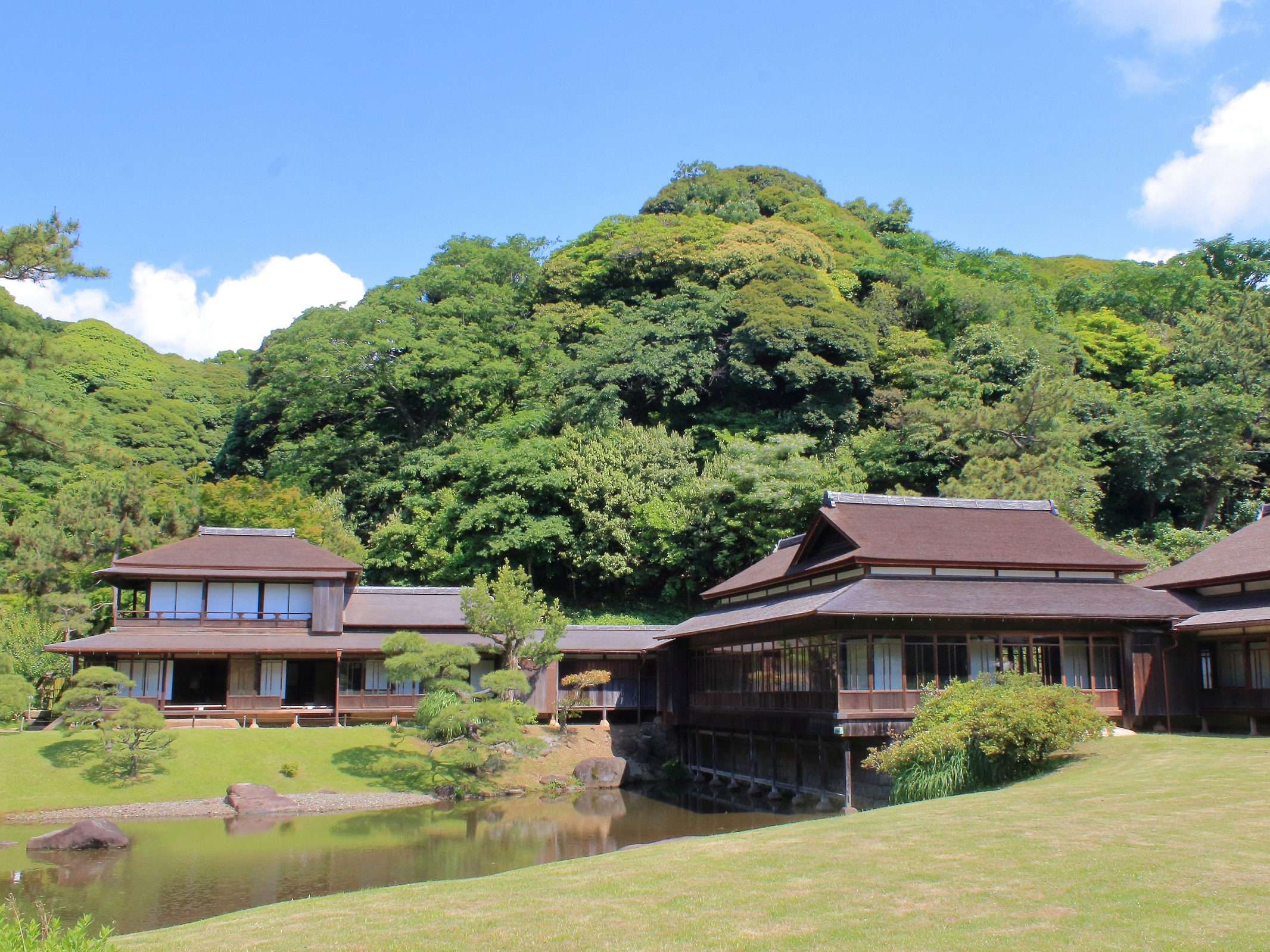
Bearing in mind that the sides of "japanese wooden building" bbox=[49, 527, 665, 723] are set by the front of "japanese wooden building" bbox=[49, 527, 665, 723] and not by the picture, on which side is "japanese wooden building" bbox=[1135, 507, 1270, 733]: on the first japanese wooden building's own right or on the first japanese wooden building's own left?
on the first japanese wooden building's own left

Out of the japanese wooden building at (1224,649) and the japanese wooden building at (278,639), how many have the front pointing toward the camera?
2

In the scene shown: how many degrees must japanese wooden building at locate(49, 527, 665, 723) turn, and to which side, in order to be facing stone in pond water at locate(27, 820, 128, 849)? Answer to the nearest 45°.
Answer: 0° — it already faces it

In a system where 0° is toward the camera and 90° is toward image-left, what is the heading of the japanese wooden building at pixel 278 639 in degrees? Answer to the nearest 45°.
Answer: approximately 0°

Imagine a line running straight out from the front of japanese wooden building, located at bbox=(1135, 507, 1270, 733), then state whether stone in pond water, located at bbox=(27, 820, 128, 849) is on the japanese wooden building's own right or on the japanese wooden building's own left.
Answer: on the japanese wooden building's own right
